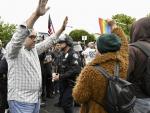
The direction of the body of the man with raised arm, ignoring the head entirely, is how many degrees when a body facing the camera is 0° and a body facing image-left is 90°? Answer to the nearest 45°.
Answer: approximately 315°

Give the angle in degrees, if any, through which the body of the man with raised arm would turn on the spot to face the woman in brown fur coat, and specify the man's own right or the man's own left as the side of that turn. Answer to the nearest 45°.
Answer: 0° — they already face them

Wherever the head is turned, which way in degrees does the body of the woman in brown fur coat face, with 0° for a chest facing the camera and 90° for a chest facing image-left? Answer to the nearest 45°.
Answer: approximately 135°
